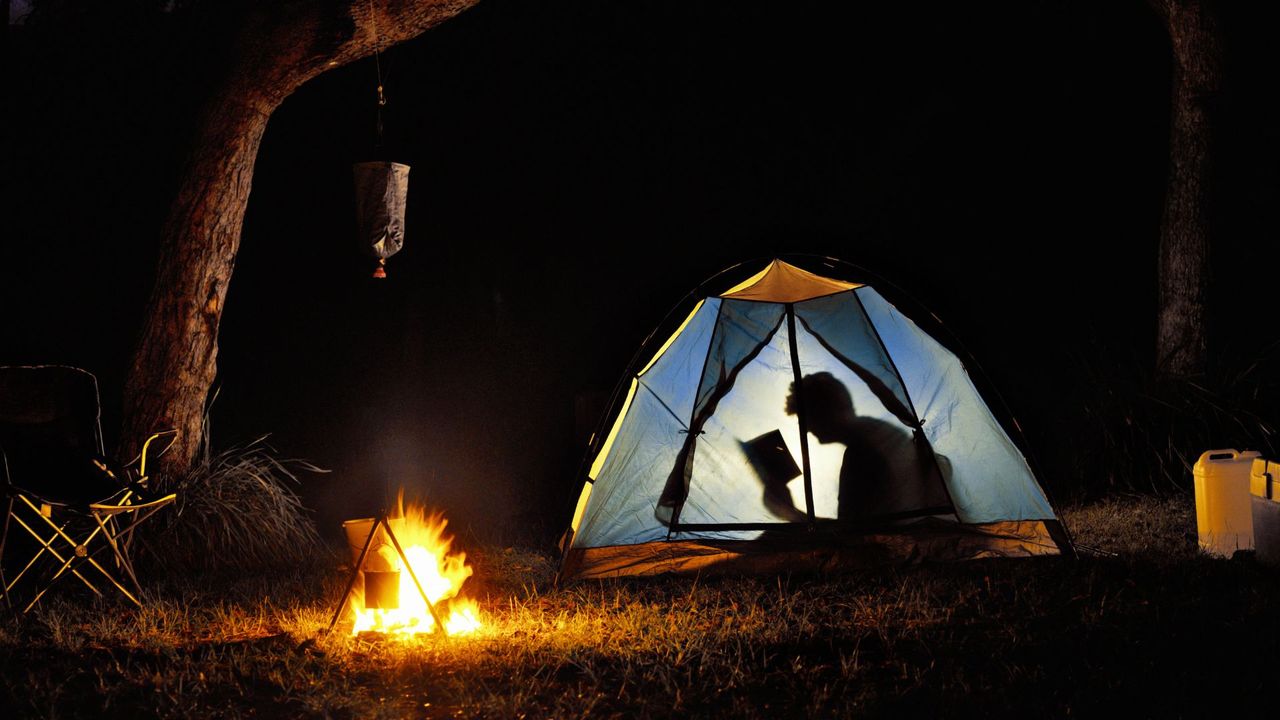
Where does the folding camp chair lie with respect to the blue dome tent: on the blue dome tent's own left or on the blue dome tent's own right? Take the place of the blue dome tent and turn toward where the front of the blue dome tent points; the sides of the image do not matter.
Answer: on the blue dome tent's own right

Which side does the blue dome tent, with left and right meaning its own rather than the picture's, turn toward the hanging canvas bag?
right

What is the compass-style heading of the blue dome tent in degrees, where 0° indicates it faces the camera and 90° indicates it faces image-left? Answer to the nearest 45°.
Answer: approximately 0°

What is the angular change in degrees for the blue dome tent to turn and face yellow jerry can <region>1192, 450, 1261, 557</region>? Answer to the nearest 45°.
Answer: approximately 90° to its left

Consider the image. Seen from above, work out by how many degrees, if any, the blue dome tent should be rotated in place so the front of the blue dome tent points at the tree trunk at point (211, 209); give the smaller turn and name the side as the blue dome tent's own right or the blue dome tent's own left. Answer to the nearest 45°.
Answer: approximately 90° to the blue dome tent's own right

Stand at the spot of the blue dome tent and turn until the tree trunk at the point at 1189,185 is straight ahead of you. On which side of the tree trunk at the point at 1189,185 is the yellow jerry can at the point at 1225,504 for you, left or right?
right

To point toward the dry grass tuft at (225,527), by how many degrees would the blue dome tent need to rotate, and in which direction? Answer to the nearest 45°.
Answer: approximately 90° to its right
